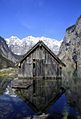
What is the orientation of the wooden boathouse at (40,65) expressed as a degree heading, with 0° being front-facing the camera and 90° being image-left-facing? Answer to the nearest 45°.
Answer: approximately 0°
